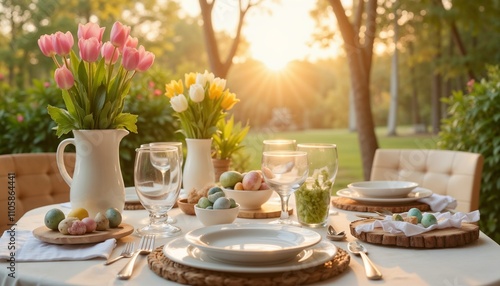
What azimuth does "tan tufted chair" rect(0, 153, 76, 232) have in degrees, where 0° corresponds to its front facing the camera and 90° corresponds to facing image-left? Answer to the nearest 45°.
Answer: approximately 315°

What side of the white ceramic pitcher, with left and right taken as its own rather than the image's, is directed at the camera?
right

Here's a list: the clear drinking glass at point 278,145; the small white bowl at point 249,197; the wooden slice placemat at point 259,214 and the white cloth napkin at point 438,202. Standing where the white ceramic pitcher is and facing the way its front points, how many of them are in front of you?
4

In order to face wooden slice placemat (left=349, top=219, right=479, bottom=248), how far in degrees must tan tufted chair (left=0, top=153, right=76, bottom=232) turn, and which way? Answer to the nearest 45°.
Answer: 0° — it already faces it

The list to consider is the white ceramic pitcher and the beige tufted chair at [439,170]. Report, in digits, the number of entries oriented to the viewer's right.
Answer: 1

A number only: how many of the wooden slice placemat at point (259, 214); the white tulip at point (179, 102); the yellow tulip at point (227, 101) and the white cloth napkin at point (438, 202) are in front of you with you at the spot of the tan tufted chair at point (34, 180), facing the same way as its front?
4

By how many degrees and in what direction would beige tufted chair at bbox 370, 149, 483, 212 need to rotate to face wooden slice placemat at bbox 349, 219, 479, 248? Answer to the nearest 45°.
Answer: approximately 45° to its left
